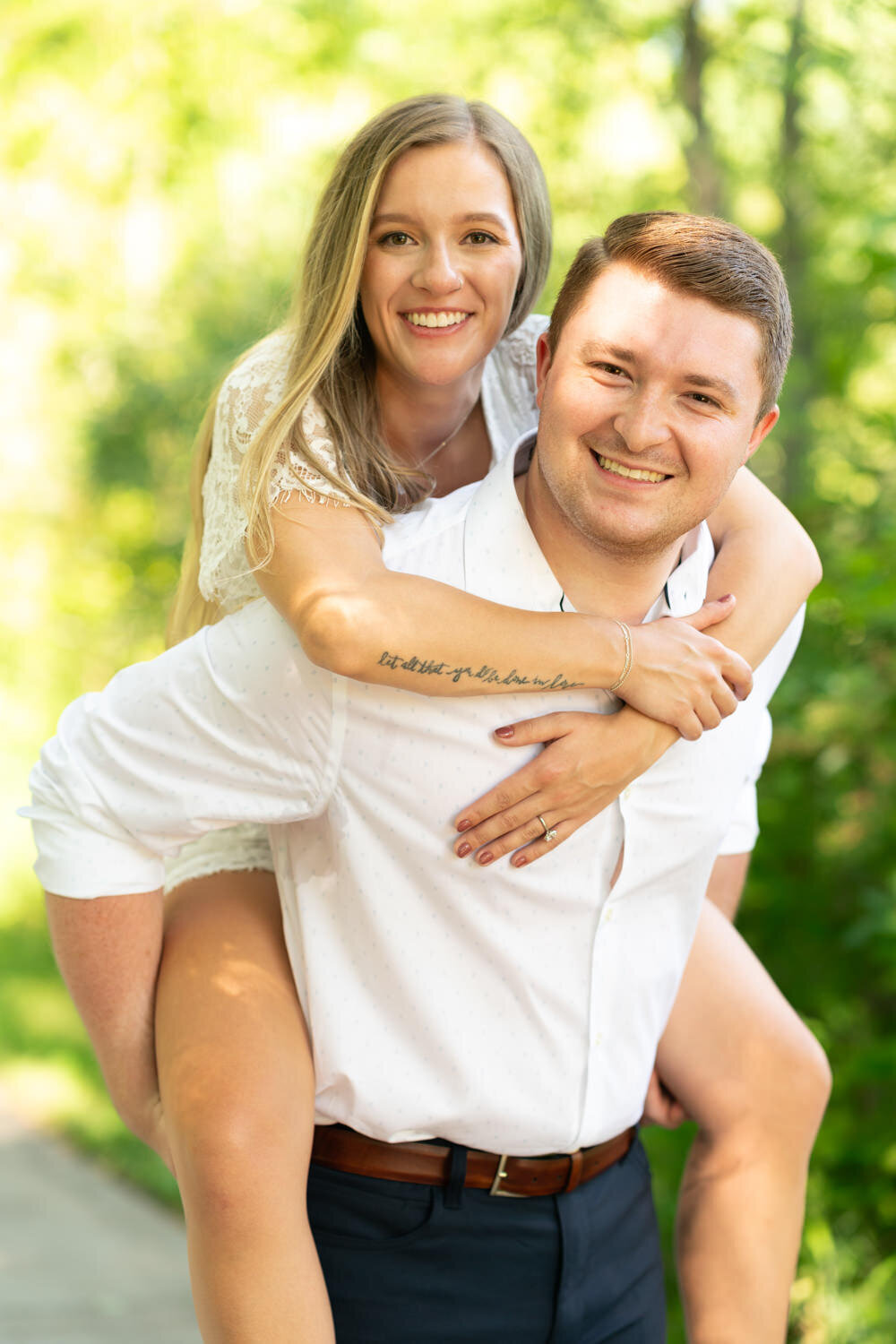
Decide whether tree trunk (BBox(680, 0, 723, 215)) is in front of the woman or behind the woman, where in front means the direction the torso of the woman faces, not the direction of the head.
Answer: behind

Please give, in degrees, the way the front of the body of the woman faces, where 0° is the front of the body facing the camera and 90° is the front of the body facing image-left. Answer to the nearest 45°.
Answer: approximately 0°
